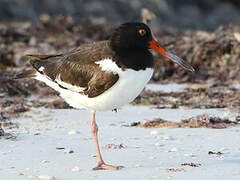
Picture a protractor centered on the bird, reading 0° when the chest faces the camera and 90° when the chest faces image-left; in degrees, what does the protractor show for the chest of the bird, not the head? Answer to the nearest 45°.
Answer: approximately 270°
